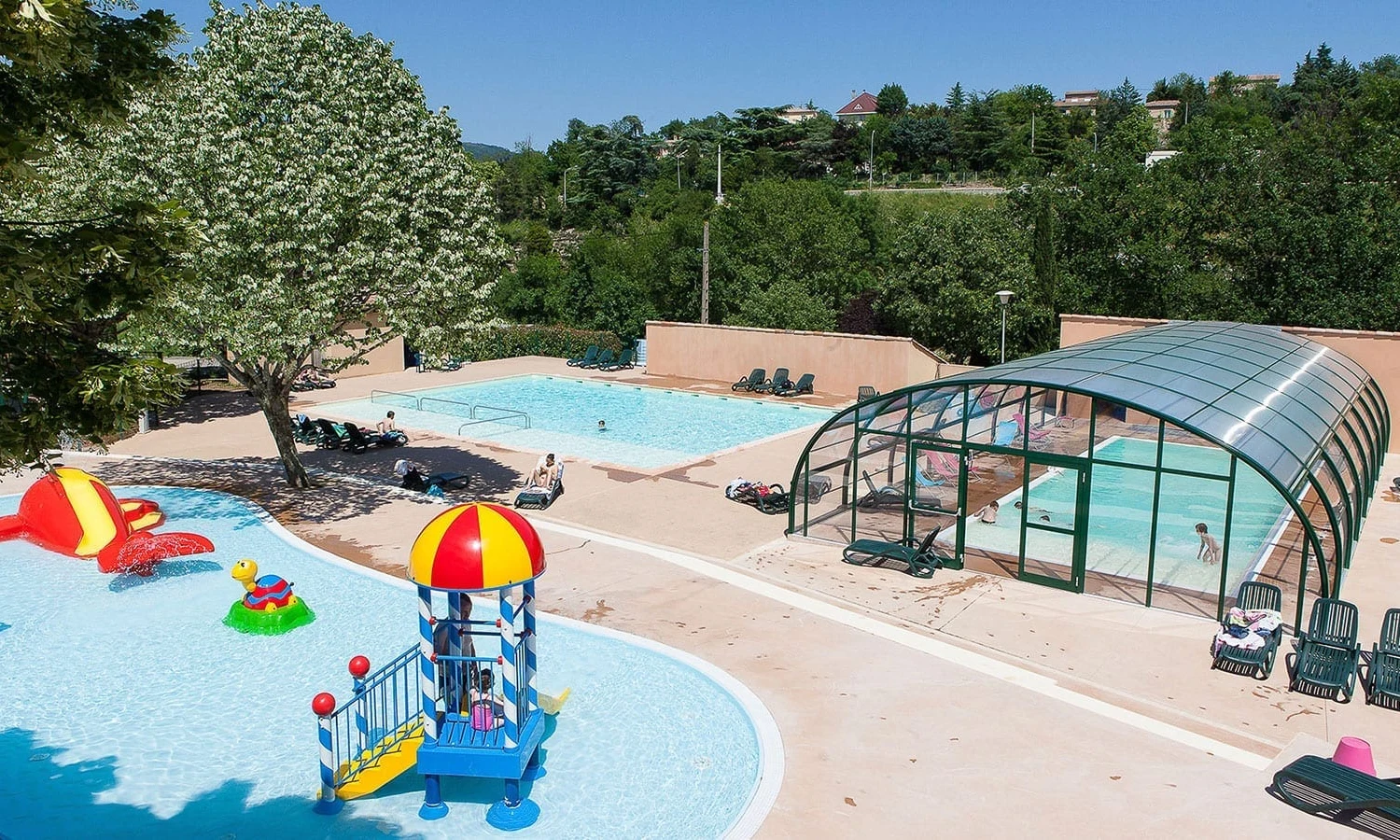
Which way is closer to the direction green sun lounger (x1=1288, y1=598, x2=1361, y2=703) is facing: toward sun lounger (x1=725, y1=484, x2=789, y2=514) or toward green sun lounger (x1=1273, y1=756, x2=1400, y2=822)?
the green sun lounger

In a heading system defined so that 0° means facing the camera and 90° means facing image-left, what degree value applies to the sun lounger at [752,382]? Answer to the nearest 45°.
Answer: approximately 45°

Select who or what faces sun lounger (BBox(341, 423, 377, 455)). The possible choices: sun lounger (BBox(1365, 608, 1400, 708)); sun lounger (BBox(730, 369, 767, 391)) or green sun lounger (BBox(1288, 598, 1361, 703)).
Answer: sun lounger (BBox(730, 369, 767, 391))

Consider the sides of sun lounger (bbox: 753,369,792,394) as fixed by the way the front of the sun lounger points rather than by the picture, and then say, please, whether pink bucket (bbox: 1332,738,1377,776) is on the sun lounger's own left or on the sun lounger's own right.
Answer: on the sun lounger's own left

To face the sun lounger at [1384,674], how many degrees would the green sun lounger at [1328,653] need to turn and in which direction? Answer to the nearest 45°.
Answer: approximately 90° to its left

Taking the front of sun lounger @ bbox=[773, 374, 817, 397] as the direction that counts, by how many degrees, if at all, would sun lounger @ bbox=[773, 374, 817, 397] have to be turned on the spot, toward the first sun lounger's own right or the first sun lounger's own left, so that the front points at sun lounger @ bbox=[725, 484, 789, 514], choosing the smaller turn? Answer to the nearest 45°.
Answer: approximately 45° to the first sun lounger's own left
